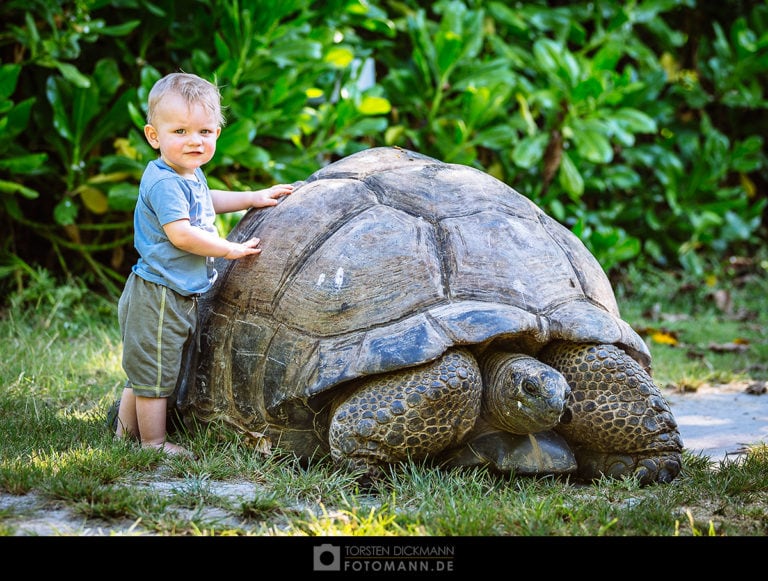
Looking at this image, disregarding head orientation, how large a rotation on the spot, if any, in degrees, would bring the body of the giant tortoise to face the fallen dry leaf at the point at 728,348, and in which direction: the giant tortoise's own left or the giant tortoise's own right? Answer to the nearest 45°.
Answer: approximately 90° to the giant tortoise's own left

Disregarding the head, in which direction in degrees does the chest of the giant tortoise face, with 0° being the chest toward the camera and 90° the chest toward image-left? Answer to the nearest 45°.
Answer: approximately 315°
